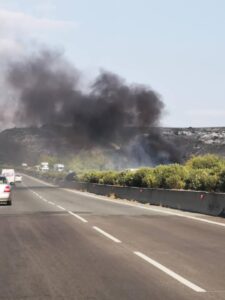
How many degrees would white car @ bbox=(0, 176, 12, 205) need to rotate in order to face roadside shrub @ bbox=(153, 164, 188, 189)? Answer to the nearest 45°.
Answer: approximately 90° to its right

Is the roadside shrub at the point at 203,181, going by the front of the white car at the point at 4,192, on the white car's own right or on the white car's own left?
on the white car's own right

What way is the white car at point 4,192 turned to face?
away from the camera
